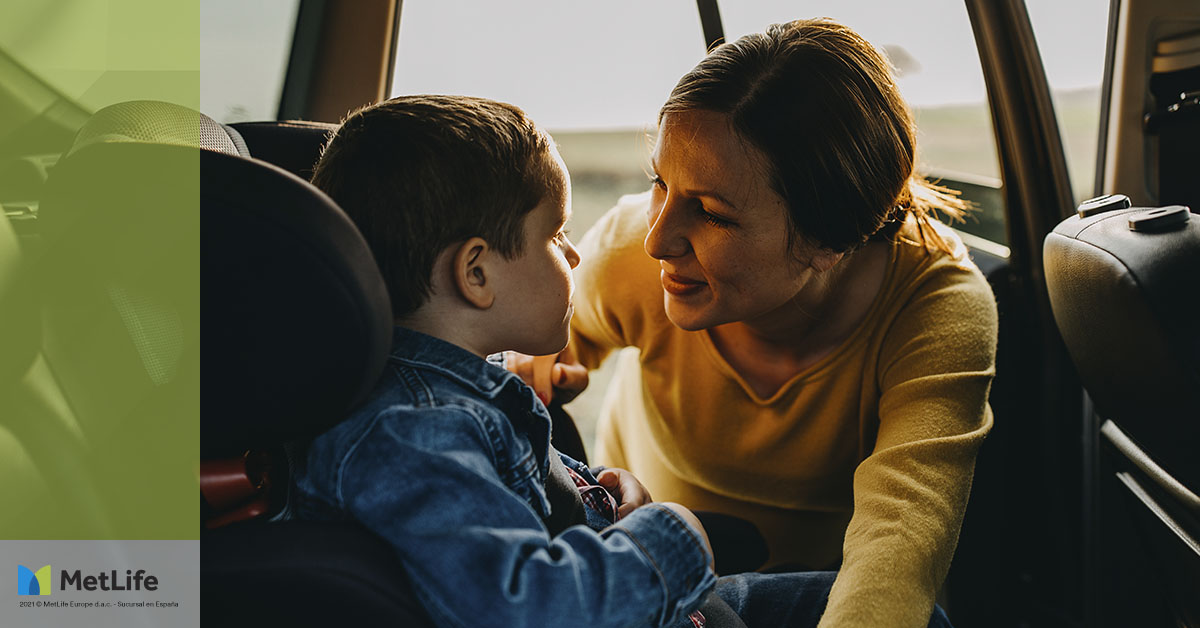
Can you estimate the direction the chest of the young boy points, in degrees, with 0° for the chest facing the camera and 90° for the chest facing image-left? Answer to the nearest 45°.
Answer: approximately 270°

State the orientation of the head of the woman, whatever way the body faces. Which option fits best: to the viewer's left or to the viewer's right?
to the viewer's left

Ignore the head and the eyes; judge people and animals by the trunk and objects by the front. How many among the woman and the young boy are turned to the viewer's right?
1

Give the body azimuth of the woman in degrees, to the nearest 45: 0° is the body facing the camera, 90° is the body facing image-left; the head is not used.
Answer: approximately 45°

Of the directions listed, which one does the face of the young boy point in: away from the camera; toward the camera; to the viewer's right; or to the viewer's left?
to the viewer's right
